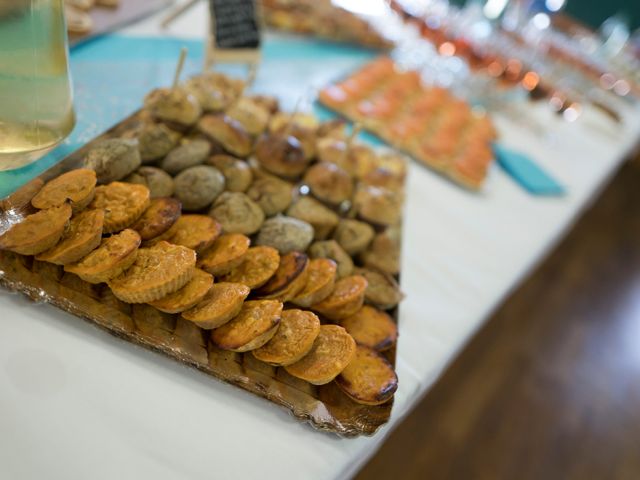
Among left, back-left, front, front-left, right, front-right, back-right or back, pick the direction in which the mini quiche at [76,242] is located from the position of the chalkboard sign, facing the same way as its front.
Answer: front

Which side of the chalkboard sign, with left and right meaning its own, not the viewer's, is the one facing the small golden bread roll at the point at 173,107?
front

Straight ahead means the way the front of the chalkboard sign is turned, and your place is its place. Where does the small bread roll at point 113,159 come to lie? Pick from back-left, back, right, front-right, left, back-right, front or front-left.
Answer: front

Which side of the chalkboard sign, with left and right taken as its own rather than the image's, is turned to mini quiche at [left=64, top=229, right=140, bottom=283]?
front

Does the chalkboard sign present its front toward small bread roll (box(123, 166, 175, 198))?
yes

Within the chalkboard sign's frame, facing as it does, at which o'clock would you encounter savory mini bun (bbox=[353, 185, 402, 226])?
The savory mini bun is roughly at 11 o'clock from the chalkboard sign.

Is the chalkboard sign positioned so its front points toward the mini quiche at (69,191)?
yes

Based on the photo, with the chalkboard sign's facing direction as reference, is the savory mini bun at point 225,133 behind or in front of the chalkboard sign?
in front

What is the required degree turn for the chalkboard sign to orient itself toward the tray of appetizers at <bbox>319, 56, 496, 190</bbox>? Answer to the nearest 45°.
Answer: approximately 90° to its left

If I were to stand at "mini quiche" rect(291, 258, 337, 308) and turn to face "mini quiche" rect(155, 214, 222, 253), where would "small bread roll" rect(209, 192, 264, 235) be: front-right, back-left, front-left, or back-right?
front-right

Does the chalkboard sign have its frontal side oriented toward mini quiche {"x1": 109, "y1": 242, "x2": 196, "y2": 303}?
yes

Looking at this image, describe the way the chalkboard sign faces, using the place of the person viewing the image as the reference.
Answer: facing the viewer

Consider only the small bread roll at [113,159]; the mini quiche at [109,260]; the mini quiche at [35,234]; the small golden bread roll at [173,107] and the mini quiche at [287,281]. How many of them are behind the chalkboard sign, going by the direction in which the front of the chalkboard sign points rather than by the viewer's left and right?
0

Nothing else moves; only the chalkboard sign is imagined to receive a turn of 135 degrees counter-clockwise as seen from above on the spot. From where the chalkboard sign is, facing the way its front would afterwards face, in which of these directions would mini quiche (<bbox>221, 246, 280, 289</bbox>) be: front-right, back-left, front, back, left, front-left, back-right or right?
back-right
